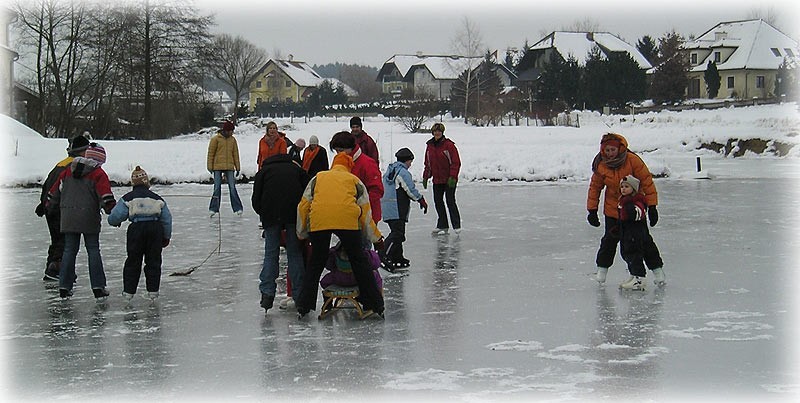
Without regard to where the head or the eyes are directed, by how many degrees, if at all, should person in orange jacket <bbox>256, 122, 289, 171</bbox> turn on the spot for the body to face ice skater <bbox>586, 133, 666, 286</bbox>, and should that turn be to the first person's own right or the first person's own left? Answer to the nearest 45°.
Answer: approximately 45° to the first person's own left

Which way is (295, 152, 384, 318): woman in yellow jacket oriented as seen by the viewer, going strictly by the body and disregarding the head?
away from the camera

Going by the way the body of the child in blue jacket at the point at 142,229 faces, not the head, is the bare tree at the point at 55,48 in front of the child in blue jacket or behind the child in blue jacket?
in front

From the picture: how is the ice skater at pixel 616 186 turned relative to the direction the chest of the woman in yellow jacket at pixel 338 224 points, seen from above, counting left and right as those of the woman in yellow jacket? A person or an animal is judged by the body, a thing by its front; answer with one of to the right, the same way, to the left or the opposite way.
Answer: the opposite way

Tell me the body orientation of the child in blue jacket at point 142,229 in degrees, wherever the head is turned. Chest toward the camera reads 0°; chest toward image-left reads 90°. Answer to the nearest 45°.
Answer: approximately 180°

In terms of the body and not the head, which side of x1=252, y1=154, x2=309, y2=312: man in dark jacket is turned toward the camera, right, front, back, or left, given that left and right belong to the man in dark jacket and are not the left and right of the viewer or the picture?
back

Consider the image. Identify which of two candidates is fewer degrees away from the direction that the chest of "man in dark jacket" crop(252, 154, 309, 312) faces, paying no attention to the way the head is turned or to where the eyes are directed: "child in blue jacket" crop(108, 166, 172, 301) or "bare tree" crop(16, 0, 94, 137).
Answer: the bare tree

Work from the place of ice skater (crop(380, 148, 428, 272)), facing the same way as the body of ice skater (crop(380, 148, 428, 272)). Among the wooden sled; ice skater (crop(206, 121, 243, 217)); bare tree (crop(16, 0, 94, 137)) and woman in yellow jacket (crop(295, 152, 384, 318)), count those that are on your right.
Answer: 2

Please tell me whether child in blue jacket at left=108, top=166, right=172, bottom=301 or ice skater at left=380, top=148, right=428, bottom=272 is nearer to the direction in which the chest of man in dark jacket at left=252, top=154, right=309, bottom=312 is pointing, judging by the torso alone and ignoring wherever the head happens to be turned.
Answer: the ice skater

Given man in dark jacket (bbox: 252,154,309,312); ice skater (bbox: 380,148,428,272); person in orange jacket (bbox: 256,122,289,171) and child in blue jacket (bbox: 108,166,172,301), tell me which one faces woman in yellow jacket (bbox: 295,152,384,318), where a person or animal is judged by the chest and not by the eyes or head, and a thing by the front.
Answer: the person in orange jacket

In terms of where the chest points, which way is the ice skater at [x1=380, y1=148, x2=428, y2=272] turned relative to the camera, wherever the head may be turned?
to the viewer's right

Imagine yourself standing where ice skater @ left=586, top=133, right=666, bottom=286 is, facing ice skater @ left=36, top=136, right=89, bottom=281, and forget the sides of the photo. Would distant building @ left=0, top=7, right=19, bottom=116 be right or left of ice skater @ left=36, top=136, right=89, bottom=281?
right

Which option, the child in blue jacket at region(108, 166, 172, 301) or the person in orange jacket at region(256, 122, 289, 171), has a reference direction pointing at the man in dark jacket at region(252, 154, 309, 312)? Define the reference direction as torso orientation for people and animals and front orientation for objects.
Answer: the person in orange jacket

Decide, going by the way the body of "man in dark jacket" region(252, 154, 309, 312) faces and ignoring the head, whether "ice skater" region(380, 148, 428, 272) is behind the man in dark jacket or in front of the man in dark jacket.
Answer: in front

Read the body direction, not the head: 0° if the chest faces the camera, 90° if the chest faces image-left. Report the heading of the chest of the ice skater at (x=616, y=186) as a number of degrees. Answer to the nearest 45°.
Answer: approximately 0°

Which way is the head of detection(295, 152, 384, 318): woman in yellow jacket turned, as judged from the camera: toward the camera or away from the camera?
away from the camera
